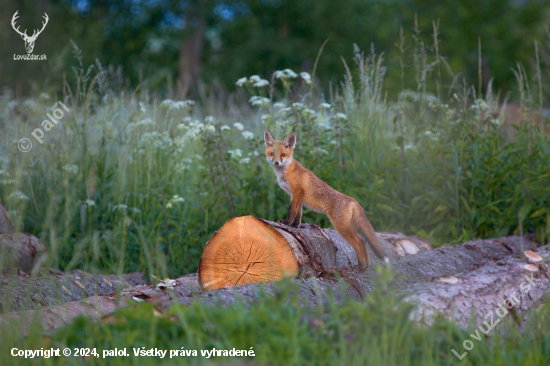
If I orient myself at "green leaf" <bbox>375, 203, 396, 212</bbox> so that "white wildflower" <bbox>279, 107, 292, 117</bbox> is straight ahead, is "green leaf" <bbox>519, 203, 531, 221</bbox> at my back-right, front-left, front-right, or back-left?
back-right

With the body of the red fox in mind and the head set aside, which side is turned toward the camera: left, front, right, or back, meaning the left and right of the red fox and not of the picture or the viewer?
left

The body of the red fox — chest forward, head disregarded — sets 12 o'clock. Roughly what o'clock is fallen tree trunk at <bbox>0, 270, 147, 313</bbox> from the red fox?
The fallen tree trunk is roughly at 11 o'clock from the red fox.

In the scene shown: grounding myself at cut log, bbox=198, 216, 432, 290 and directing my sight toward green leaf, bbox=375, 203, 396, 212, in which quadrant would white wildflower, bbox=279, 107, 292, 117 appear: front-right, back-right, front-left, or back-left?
front-left

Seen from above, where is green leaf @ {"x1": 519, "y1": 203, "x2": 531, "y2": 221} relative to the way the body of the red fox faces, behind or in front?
behind

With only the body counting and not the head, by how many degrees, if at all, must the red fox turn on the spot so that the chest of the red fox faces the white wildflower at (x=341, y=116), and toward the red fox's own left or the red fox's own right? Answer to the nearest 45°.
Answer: approximately 90° to the red fox's own right

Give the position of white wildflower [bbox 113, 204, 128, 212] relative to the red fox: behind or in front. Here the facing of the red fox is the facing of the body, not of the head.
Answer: in front

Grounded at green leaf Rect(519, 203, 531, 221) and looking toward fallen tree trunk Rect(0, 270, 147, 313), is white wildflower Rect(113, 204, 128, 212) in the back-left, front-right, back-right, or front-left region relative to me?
front-right

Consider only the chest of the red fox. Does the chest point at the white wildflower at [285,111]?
no

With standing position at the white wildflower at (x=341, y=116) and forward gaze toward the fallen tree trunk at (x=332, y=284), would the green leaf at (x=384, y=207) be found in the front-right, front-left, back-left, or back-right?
front-left

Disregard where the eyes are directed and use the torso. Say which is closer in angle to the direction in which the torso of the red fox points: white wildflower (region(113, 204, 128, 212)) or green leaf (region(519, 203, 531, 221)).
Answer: the white wildflower

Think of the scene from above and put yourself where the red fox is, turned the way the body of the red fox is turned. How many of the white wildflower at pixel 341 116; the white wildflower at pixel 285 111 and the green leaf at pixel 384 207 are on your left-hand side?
0
